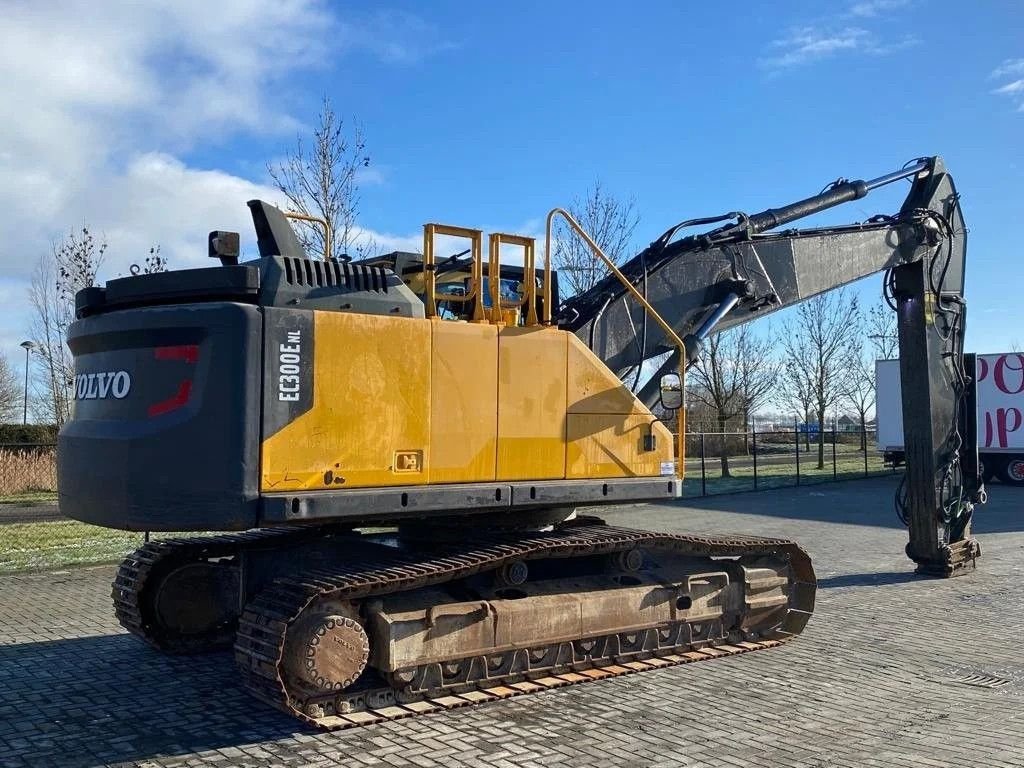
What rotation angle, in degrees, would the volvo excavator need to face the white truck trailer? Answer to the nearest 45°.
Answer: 0° — it already faces it

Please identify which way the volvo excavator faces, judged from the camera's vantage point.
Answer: facing away from the viewer and to the right of the viewer

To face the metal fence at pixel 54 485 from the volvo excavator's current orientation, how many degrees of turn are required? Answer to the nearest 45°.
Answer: approximately 90° to its left

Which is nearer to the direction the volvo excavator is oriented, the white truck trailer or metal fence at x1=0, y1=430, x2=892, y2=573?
the white truck trailer

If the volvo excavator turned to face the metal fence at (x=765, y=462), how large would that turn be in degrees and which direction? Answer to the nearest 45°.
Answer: approximately 45° to its left
